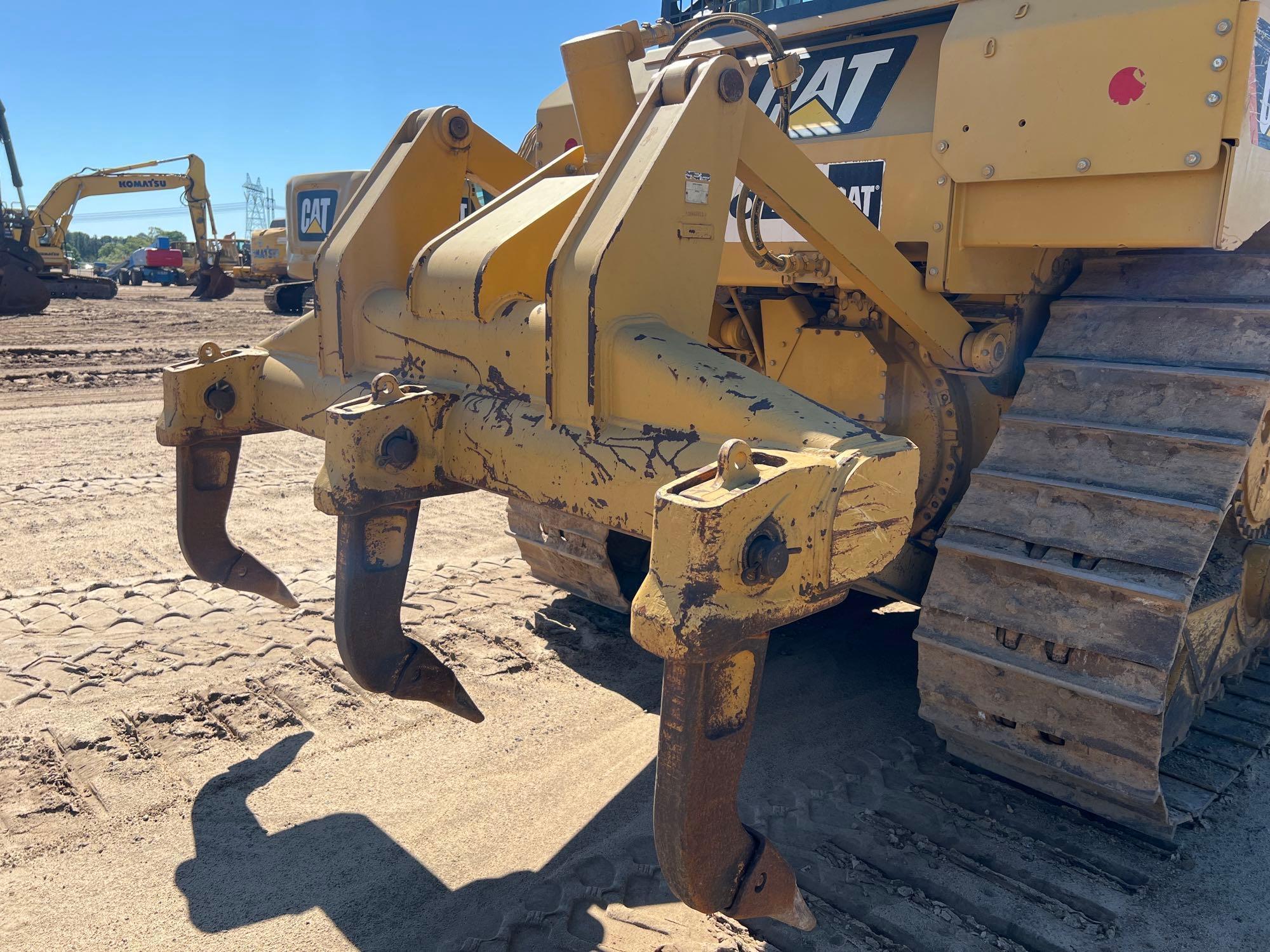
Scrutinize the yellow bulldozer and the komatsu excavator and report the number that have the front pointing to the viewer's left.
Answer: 0

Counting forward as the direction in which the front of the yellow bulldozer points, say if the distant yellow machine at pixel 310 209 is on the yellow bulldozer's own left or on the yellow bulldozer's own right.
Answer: on the yellow bulldozer's own left

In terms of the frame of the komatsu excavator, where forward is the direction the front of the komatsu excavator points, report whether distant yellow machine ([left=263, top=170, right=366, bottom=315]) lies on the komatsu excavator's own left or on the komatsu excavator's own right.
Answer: on the komatsu excavator's own right

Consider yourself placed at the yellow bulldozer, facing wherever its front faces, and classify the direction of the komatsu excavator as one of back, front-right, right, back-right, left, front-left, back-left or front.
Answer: left

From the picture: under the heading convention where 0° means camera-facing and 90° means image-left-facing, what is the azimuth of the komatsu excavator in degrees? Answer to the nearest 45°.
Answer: approximately 270°

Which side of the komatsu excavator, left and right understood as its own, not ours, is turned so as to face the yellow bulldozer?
right

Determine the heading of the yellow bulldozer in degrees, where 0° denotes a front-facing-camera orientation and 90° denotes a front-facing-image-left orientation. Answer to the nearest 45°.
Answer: approximately 225°
